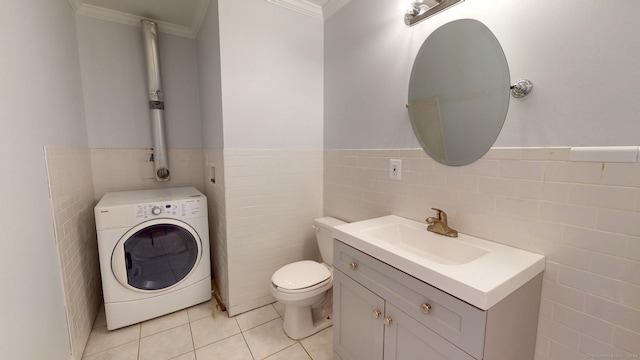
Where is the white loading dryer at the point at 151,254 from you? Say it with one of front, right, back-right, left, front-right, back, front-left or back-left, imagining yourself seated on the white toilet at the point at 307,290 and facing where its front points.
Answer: front-right

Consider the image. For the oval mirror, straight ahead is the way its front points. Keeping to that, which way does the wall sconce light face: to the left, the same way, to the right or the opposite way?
the same way

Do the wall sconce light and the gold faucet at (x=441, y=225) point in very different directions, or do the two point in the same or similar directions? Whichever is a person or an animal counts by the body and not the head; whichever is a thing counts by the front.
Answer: same or similar directions

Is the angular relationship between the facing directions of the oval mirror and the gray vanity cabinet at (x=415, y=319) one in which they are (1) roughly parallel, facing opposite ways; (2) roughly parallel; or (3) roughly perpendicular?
roughly parallel

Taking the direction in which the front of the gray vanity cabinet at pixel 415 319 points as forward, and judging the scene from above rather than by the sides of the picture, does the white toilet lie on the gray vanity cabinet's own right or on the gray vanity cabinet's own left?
on the gray vanity cabinet's own right

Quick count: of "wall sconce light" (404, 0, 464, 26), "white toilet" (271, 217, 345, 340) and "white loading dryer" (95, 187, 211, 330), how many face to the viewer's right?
0

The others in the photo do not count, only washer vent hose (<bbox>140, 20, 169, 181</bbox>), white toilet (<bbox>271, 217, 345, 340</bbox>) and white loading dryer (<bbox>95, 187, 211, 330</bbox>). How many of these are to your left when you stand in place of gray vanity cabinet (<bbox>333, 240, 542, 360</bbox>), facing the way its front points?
0

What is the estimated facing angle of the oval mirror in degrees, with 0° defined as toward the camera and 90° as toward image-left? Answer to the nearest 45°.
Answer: approximately 45°

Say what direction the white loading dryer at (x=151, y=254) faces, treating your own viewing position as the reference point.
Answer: facing the viewer

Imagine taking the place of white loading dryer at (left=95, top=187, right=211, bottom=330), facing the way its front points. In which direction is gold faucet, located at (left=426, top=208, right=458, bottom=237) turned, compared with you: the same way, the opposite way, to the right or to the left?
to the right

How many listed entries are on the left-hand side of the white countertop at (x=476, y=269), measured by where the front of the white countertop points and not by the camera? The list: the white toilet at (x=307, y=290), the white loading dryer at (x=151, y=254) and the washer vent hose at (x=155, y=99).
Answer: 0

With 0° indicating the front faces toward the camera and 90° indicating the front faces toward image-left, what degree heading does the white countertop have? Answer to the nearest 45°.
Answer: approximately 45°

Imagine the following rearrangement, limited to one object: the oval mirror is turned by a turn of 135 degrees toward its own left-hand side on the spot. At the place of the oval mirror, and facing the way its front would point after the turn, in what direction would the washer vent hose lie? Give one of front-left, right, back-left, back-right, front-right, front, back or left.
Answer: back

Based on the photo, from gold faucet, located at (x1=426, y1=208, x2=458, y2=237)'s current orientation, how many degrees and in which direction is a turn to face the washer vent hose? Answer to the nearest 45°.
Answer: approximately 45° to its right

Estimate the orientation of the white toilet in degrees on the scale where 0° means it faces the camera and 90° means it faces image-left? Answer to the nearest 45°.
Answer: approximately 45°

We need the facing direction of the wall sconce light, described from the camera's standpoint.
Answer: facing the viewer and to the left of the viewer
